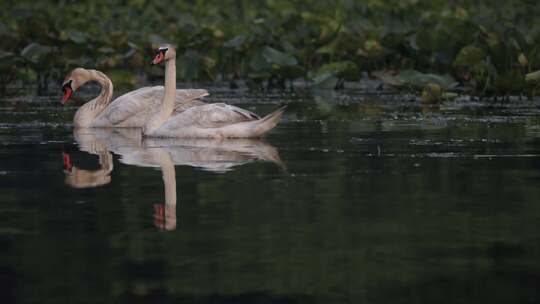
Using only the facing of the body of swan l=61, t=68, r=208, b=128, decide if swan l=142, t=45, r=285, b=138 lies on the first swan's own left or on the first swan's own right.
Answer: on the first swan's own left

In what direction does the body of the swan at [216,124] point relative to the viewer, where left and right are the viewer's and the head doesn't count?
facing to the left of the viewer

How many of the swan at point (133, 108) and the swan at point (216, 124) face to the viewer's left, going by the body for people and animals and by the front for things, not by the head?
2

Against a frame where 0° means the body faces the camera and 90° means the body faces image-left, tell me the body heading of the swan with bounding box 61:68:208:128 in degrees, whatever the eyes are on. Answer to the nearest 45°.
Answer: approximately 90°
